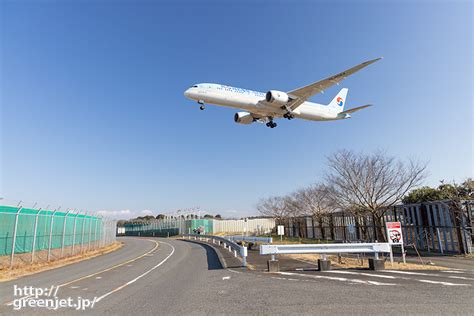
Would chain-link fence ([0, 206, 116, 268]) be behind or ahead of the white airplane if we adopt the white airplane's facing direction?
ahead

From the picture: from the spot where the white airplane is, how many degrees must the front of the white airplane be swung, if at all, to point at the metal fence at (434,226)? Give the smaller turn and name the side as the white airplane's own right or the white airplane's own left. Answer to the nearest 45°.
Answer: approximately 135° to the white airplane's own left

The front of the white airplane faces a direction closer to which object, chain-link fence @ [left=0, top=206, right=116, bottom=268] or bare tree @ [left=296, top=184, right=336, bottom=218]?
the chain-link fence

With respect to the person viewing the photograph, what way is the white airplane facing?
facing the viewer and to the left of the viewer

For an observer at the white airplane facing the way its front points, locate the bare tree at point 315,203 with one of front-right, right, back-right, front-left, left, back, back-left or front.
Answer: back-right
